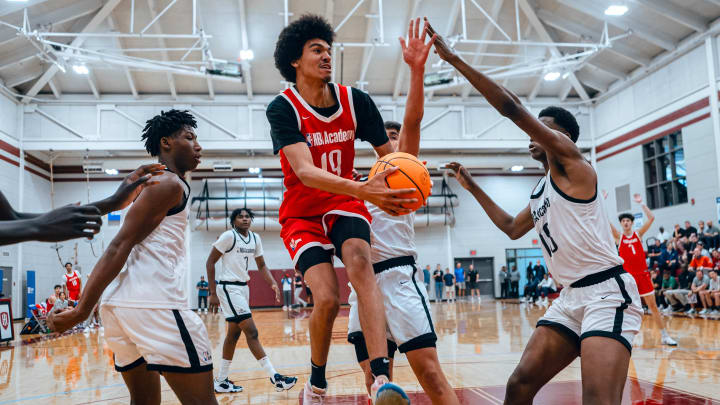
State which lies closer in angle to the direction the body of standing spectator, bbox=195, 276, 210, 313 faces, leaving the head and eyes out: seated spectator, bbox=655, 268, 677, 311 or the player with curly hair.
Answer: the player with curly hair

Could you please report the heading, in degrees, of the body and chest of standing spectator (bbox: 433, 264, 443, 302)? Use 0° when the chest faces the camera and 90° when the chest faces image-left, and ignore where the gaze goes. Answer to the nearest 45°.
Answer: approximately 0°

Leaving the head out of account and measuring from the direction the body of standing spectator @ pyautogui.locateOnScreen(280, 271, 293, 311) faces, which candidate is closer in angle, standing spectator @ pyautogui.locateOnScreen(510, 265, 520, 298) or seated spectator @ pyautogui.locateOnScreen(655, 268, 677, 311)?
the seated spectator

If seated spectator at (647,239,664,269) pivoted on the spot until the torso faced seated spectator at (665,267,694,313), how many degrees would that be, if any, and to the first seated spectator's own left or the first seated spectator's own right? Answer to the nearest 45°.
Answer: approximately 45° to the first seated spectator's own left

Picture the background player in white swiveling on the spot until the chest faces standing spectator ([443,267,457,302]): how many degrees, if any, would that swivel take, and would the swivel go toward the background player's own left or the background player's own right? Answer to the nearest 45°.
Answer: approximately 90° to the background player's own left

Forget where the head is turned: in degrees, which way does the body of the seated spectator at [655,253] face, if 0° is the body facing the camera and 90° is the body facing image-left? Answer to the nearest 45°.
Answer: approximately 45°

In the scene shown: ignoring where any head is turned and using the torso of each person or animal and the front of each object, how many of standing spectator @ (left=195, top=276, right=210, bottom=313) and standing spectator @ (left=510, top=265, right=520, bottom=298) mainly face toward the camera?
2

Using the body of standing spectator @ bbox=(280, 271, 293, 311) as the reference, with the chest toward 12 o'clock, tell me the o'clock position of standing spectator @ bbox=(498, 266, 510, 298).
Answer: standing spectator @ bbox=(498, 266, 510, 298) is roughly at 9 o'clock from standing spectator @ bbox=(280, 271, 293, 311).
